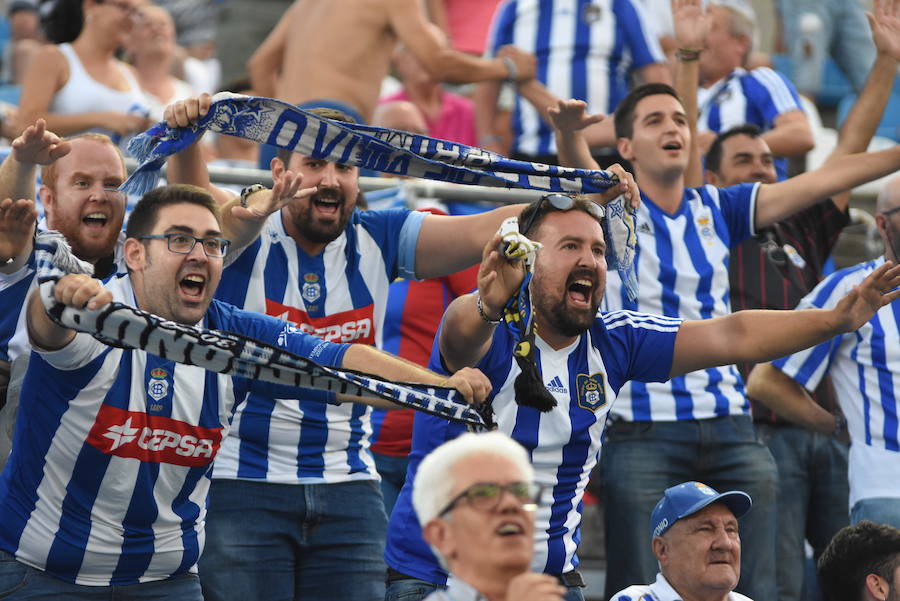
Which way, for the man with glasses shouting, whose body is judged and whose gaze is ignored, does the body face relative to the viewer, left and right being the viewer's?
facing the viewer and to the right of the viewer

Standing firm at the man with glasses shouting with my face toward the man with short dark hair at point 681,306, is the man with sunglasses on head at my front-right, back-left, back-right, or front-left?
front-right

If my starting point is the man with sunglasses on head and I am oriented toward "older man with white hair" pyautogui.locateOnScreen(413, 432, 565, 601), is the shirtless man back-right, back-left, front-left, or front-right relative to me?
back-right

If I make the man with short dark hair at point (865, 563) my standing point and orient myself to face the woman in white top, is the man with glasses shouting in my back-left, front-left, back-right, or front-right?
front-left

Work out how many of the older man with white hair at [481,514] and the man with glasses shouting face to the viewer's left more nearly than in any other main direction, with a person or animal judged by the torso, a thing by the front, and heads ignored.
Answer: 0

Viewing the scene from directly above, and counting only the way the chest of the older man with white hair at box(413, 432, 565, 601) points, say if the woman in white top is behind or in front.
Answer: behind

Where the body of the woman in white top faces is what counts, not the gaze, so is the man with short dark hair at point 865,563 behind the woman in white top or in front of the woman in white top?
in front

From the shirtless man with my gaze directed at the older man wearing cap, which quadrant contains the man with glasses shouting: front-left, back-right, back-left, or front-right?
front-right

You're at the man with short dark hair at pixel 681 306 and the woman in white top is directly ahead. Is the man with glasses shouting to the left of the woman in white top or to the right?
left

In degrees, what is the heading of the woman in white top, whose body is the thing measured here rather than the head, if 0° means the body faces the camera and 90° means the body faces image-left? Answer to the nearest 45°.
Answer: approximately 315°

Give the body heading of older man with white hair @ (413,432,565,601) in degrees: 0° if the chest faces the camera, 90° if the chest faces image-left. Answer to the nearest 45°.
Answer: approximately 315°
